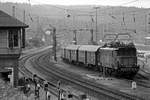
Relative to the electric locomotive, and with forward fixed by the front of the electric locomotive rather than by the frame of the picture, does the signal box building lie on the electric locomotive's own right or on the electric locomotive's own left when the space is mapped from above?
on the electric locomotive's own right

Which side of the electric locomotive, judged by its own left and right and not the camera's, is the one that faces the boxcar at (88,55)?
back

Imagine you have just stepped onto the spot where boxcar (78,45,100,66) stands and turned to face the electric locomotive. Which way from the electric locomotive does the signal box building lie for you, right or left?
right

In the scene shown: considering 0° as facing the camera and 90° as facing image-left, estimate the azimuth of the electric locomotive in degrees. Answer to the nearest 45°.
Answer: approximately 315°
